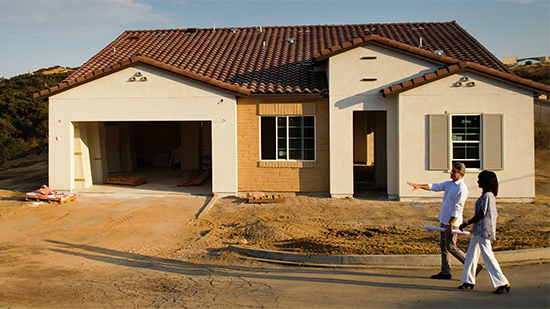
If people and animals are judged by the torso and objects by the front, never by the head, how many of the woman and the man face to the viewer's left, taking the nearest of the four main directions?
2

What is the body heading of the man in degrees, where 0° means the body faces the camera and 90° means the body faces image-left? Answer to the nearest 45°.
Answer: approximately 90°

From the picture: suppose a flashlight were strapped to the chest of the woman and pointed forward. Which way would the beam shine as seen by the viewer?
to the viewer's left

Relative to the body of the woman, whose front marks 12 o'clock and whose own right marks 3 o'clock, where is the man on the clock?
The man is roughly at 1 o'clock from the woman.

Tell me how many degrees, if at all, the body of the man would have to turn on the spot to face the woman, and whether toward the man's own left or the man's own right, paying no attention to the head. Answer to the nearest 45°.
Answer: approximately 135° to the man's own left
